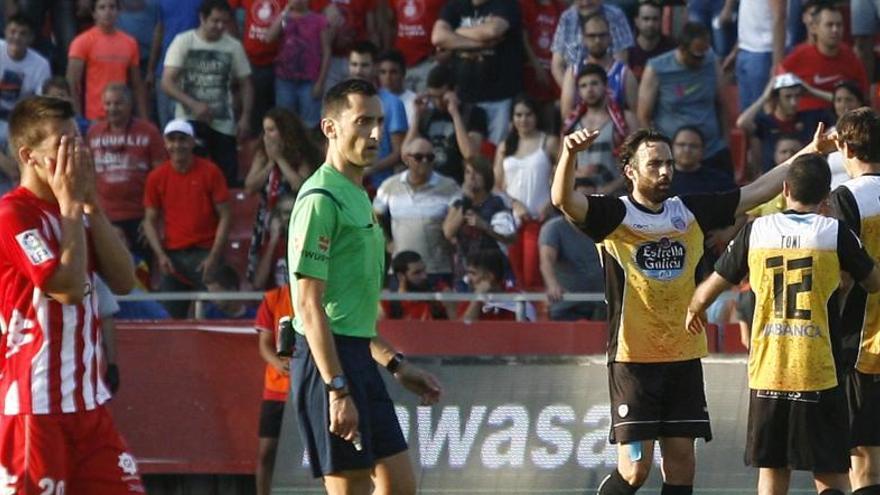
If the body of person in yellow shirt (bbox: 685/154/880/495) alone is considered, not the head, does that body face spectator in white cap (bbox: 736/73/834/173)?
yes

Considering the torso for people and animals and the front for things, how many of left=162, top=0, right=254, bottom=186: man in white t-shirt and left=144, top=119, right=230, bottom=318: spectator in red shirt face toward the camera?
2

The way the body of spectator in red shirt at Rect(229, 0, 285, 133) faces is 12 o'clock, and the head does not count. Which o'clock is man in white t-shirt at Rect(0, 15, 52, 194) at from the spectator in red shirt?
The man in white t-shirt is roughly at 3 o'clock from the spectator in red shirt.

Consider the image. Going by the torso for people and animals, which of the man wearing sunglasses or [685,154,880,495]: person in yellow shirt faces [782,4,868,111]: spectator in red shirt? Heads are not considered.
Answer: the person in yellow shirt

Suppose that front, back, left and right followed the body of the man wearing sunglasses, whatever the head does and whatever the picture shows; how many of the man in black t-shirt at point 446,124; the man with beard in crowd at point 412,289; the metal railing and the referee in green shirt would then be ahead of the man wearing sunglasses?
3

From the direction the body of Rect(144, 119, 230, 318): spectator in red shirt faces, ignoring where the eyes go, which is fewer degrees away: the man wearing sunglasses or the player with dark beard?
the player with dark beard

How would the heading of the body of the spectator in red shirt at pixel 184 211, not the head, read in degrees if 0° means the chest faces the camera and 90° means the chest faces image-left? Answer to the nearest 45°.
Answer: approximately 0°

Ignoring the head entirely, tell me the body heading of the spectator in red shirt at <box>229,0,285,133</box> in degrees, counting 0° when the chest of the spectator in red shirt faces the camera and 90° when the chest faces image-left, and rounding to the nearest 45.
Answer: approximately 0°
